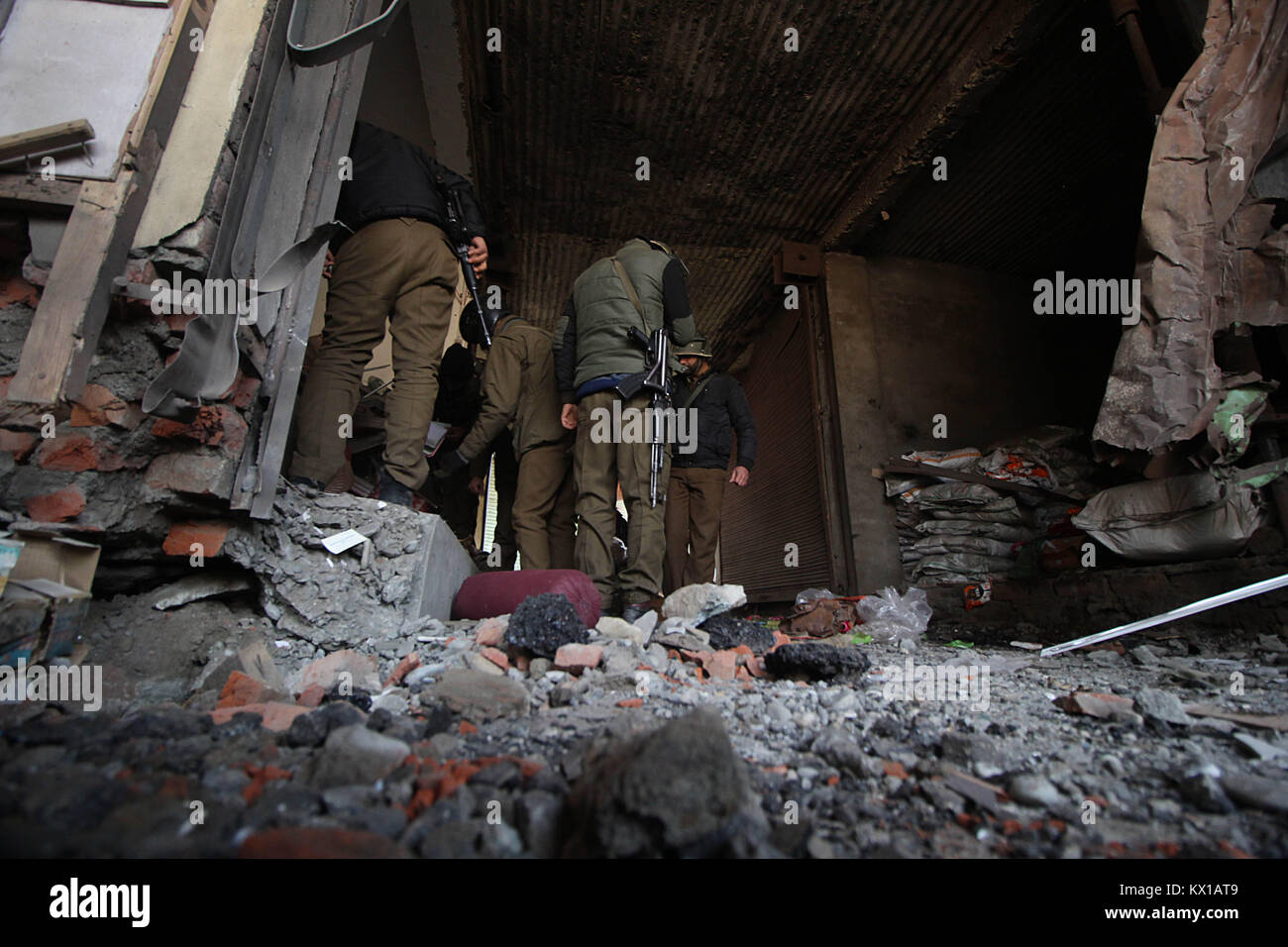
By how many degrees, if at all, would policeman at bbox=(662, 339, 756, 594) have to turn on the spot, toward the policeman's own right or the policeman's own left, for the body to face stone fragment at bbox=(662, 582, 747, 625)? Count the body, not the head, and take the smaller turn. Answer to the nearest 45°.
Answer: approximately 45° to the policeman's own left

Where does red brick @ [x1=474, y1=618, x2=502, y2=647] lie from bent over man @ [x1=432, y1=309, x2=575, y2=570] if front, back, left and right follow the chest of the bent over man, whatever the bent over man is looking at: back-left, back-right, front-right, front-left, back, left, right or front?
left

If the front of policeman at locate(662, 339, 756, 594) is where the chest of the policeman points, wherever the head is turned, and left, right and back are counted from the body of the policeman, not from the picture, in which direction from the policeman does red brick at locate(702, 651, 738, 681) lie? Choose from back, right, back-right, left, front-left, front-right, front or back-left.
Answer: front-left

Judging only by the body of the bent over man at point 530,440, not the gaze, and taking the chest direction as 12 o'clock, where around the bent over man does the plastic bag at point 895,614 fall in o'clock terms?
The plastic bag is roughly at 6 o'clock from the bent over man.

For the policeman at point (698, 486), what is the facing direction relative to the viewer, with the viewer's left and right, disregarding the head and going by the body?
facing the viewer and to the left of the viewer

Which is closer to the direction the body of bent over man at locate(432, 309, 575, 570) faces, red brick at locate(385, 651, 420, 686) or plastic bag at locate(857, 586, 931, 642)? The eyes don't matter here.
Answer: the red brick

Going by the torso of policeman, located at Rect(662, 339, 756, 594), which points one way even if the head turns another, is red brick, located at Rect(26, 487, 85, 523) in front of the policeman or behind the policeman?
in front

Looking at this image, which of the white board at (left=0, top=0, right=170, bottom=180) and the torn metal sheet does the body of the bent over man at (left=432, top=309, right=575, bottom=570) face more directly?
the white board

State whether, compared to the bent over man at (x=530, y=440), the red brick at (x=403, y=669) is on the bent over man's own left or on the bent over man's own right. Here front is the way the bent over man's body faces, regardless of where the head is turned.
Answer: on the bent over man's own left

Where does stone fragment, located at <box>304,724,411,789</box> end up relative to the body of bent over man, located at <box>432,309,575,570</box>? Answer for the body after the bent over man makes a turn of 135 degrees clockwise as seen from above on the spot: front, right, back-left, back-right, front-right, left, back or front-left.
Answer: back-right

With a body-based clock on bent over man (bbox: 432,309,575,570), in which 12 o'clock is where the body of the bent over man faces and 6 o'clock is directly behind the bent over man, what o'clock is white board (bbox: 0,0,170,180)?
The white board is roughly at 10 o'clock from the bent over man.

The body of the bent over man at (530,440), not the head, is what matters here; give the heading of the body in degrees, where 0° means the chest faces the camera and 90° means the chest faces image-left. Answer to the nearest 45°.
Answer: approximately 90°

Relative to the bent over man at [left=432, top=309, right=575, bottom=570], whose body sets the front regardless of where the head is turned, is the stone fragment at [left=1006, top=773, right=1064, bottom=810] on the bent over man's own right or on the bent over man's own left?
on the bent over man's own left

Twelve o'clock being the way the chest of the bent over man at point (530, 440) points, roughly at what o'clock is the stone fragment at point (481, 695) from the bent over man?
The stone fragment is roughly at 9 o'clock from the bent over man.

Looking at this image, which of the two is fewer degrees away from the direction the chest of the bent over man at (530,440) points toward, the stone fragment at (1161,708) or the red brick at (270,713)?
the red brick

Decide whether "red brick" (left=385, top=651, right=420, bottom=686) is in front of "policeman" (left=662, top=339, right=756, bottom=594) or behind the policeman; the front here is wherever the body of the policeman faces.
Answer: in front
